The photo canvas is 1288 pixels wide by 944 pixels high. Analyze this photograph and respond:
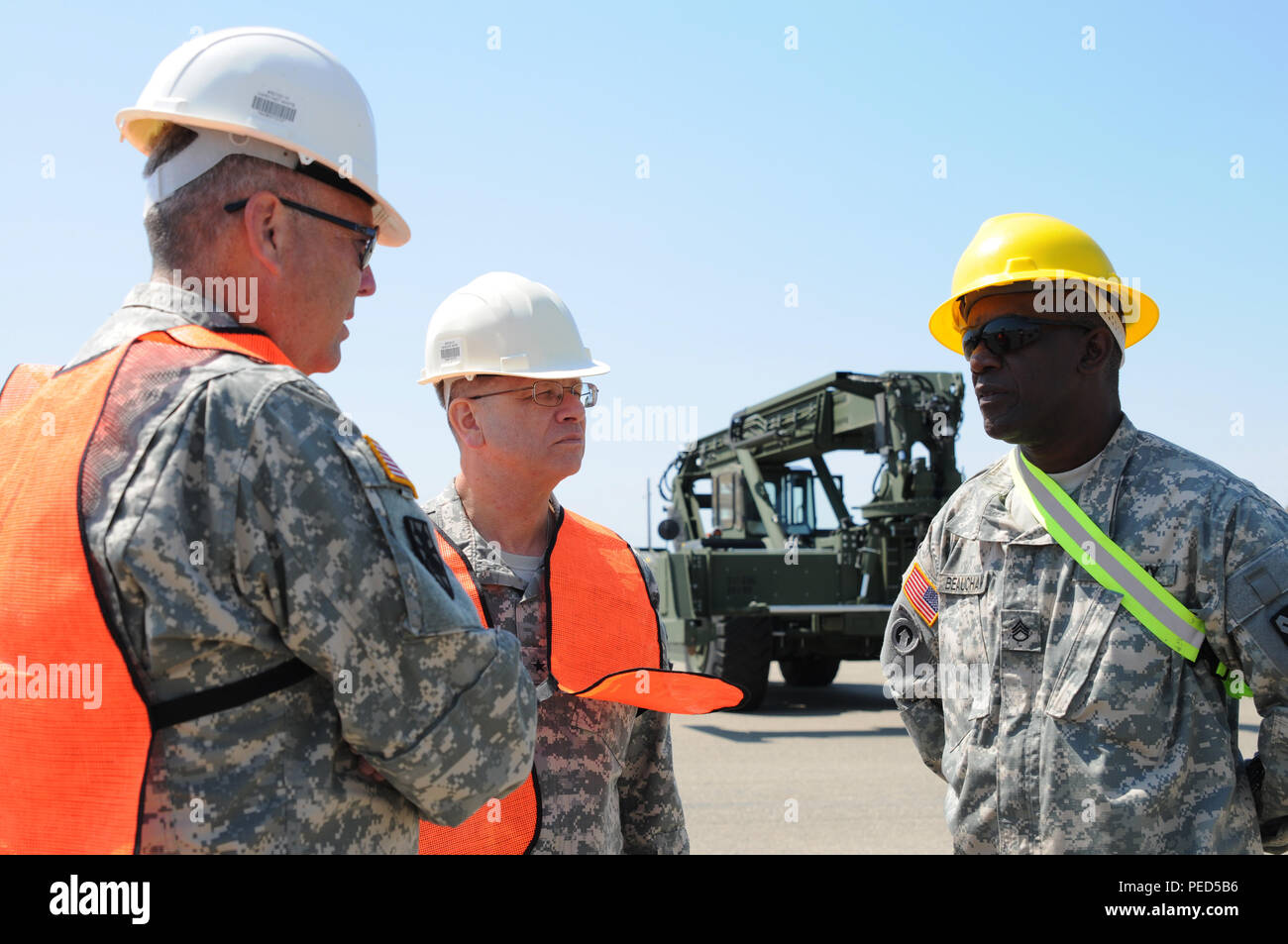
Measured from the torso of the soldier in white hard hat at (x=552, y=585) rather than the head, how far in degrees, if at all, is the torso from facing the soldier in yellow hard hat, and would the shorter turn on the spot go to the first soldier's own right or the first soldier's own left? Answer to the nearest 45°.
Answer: approximately 45° to the first soldier's own left

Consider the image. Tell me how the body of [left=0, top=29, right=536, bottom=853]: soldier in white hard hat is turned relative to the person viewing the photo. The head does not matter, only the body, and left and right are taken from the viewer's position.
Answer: facing away from the viewer and to the right of the viewer

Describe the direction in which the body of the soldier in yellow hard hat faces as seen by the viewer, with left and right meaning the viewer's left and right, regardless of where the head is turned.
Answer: facing the viewer and to the left of the viewer

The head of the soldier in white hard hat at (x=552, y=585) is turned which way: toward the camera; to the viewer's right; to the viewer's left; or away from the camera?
to the viewer's right

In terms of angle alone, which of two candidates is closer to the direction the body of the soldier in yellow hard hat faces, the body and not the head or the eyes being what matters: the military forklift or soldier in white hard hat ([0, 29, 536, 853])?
the soldier in white hard hat

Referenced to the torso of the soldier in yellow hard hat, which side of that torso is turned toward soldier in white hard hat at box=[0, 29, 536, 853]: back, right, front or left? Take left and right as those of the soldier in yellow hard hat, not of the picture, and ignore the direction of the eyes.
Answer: front

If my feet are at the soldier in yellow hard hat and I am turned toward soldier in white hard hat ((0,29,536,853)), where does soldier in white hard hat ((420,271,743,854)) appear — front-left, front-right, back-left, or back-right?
front-right

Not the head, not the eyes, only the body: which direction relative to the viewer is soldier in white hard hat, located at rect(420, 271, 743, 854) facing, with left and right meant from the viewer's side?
facing the viewer and to the right of the viewer

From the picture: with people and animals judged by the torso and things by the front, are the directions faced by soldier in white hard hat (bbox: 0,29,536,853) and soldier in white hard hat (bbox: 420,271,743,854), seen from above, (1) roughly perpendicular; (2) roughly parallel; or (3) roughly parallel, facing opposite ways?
roughly perpendicular

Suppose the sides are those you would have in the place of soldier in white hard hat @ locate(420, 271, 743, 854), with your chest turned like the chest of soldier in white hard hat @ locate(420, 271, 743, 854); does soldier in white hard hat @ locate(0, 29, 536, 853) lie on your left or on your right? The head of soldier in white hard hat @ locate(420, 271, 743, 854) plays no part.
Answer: on your right
